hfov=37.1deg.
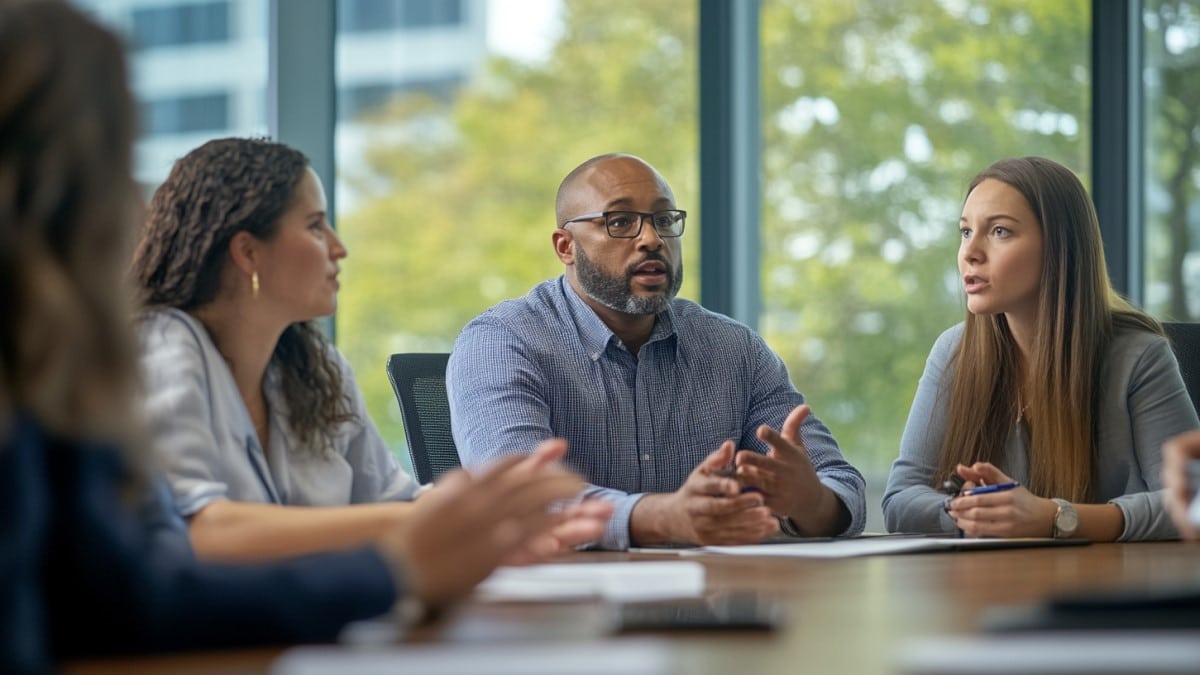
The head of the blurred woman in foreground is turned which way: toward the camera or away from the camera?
away from the camera

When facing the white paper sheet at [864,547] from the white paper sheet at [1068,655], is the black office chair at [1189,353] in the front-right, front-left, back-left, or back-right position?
front-right

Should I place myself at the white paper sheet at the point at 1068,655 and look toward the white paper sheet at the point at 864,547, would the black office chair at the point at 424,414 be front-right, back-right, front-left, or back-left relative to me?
front-left

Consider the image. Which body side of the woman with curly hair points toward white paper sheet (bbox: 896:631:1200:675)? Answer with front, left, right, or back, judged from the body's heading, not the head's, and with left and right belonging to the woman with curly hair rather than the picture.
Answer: front

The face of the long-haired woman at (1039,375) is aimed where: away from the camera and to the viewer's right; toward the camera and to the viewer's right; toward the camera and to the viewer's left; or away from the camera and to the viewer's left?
toward the camera and to the viewer's left

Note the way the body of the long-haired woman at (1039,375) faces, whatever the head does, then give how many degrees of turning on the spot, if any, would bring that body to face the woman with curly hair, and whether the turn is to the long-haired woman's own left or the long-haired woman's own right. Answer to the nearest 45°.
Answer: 0° — they already face them

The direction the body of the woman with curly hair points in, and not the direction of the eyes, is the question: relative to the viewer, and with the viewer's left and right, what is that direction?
facing the viewer and to the right of the viewer

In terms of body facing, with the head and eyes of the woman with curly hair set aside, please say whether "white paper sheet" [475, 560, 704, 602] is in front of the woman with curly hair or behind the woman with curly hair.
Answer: in front

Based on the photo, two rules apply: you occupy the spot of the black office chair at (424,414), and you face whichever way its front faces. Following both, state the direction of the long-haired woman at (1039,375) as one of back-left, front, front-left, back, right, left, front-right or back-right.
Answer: front-left

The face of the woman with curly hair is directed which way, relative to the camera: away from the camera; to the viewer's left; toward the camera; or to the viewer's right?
to the viewer's right
